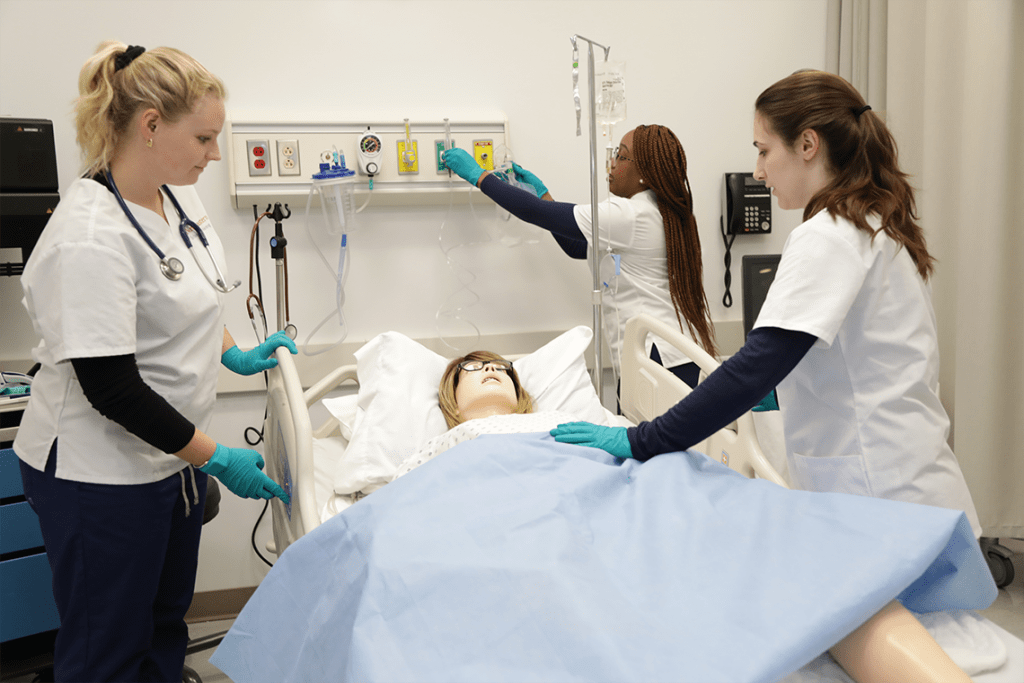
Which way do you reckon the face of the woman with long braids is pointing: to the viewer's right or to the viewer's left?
to the viewer's left

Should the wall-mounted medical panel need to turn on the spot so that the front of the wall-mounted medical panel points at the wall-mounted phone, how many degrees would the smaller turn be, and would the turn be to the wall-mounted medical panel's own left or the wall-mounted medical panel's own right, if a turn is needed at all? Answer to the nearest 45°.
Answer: approximately 90° to the wall-mounted medical panel's own left

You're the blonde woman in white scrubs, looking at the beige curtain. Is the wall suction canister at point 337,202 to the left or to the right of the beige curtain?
left

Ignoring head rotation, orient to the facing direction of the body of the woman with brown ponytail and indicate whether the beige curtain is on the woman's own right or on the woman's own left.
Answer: on the woman's own right

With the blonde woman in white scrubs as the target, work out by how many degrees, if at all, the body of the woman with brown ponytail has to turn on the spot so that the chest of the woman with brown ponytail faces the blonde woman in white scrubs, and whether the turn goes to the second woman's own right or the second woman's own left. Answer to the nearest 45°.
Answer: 0° — they already face them

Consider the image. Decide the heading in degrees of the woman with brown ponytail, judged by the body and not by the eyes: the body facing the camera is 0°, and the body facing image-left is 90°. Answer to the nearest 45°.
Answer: approximately 90°

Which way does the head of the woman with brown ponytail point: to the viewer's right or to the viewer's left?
to the viewer's left

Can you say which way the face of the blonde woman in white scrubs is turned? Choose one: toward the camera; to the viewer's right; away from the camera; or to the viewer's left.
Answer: to the viewer's right

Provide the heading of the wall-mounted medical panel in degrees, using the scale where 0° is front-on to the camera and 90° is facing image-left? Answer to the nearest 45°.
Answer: approximately 0°
